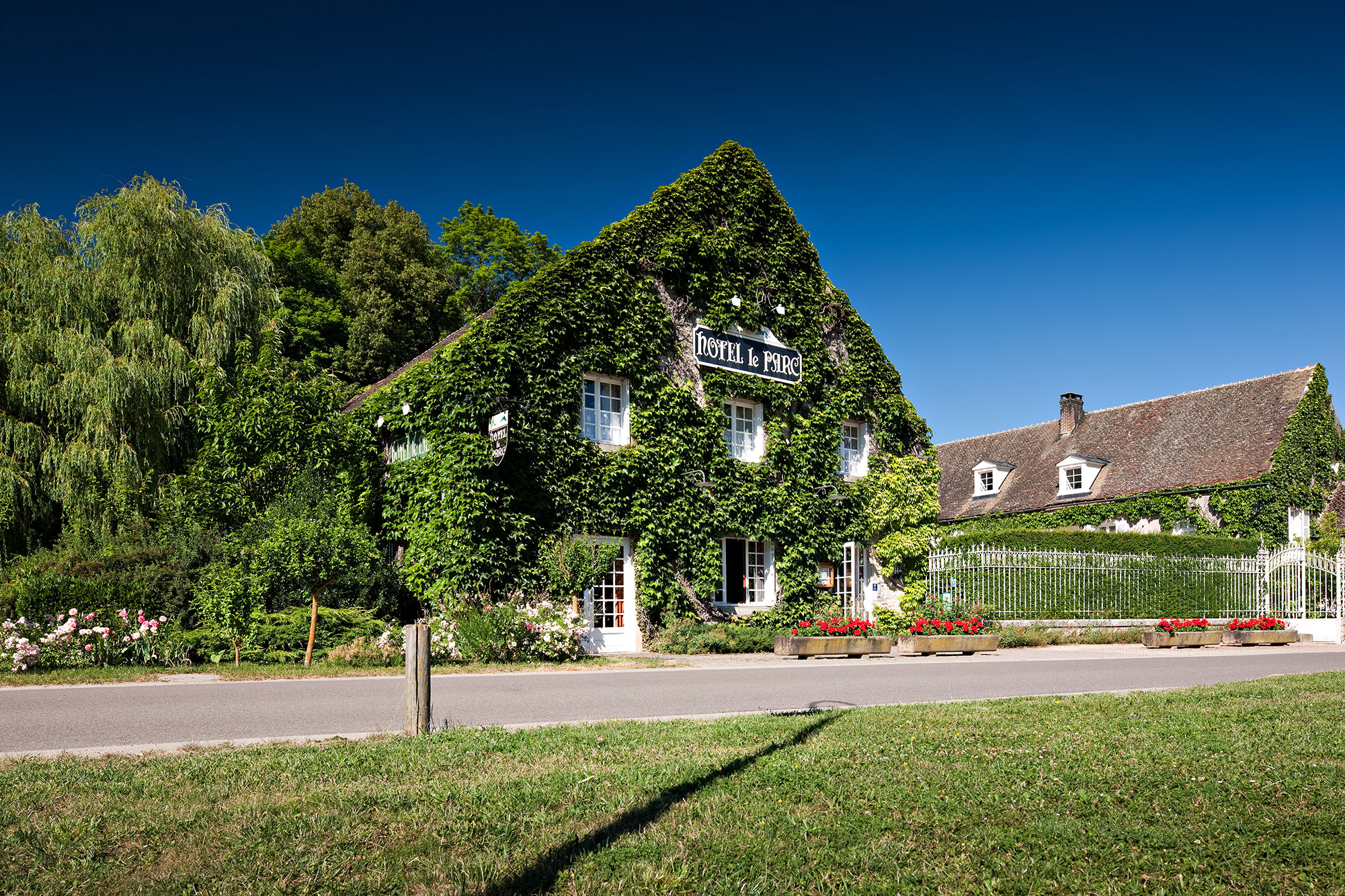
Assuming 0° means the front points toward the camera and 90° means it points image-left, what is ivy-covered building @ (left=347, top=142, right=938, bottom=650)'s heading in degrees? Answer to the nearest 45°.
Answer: approximately 315°

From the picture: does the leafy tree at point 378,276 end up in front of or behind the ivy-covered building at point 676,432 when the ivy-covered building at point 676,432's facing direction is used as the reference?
behind

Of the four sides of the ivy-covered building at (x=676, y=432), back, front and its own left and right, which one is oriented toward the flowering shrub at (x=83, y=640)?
right

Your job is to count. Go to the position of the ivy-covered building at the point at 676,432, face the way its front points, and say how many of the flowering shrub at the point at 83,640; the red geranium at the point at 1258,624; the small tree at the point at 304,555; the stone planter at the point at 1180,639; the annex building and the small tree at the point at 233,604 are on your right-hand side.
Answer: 3

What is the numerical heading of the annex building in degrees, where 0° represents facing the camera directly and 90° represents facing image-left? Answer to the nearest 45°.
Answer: approximately 45°

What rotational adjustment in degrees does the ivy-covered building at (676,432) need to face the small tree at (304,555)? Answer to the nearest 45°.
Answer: approximately 90° to its right

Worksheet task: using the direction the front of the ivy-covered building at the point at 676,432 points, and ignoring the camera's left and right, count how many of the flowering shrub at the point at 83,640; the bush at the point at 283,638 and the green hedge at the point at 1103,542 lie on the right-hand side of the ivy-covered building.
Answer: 2
